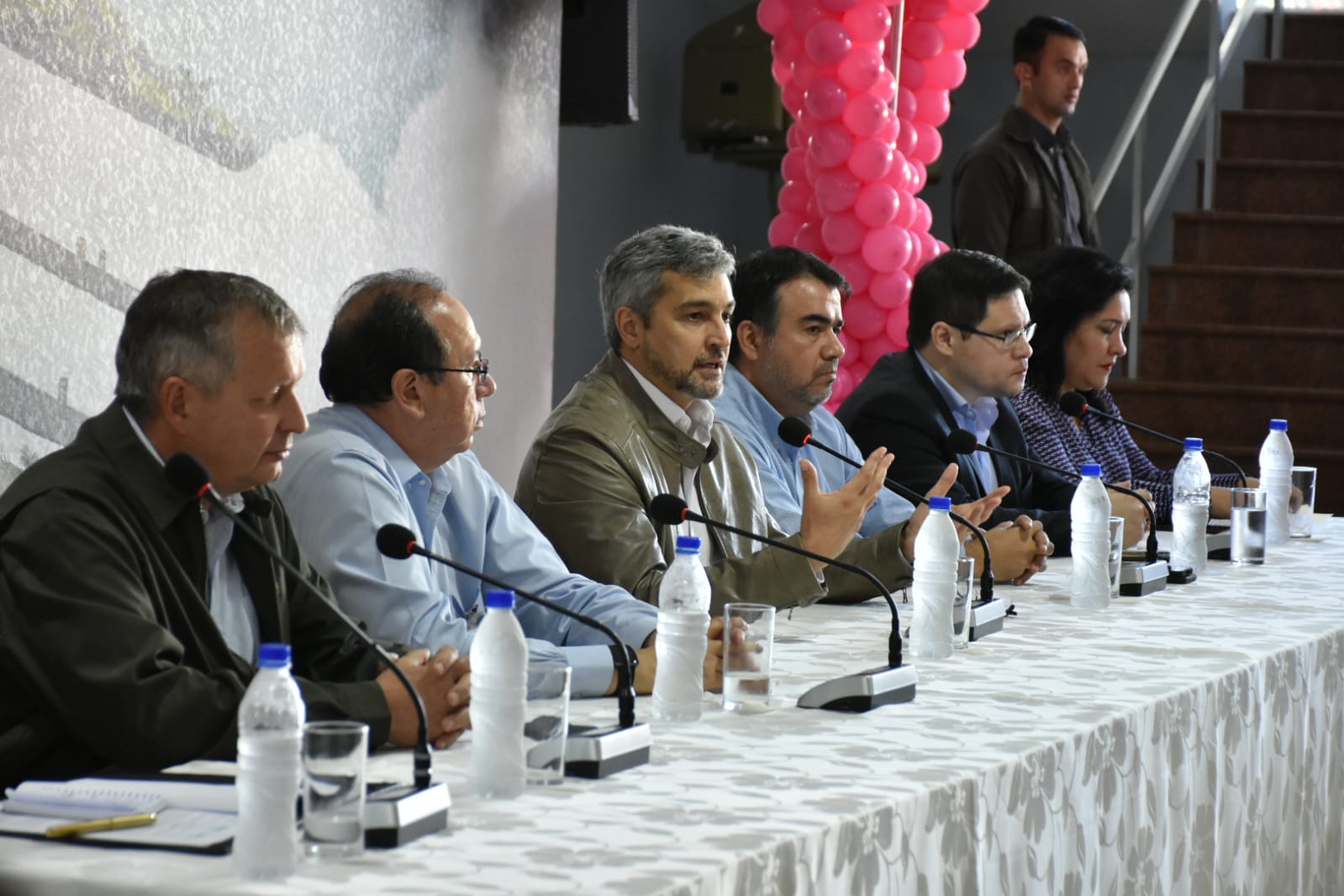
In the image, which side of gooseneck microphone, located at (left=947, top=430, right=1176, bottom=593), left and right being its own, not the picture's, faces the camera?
left

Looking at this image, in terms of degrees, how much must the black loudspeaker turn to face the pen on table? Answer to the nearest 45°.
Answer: approximately 90° to its right

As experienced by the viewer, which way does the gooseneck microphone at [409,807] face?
facing to the left of the viewer

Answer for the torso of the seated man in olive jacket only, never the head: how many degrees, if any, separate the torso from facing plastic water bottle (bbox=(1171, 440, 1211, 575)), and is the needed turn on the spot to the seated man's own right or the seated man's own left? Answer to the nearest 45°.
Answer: approximately 90° to the seated man's own left
